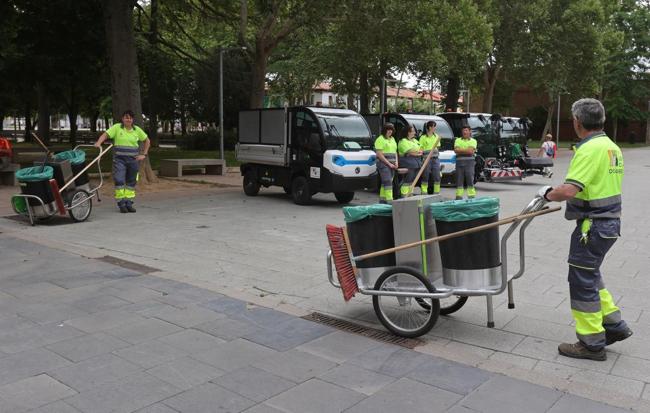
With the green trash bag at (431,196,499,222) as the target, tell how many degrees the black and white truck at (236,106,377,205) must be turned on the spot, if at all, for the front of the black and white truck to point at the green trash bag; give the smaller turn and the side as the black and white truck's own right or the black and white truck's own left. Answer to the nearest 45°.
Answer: approximately 45° to the black and white truck's own right

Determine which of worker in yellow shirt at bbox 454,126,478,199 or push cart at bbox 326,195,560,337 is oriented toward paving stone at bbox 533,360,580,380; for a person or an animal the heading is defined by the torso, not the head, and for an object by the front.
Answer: the worker in yellow shirt

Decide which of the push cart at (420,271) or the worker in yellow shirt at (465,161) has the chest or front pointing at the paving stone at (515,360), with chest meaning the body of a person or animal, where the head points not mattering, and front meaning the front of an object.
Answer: the worker in yellow shirt

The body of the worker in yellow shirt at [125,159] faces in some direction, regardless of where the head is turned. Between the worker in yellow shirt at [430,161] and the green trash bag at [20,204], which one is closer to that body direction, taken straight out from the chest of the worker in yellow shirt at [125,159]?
the green trash bag

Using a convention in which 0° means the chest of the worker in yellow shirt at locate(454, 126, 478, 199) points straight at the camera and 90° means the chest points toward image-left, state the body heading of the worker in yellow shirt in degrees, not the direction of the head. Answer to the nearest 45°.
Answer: approximately 0°

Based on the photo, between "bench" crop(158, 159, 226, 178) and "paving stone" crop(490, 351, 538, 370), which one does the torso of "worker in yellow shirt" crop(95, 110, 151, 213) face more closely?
the paving stone

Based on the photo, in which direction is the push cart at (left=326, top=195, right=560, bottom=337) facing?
to the viewer's left

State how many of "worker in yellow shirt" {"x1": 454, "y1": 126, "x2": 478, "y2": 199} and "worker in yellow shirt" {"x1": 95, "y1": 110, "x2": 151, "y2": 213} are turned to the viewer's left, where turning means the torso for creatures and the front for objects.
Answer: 0

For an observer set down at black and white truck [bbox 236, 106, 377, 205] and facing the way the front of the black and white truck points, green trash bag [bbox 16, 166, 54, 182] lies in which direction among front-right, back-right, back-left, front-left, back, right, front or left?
right

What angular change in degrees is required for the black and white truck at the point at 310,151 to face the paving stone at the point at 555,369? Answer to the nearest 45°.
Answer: approximately 45° to its right

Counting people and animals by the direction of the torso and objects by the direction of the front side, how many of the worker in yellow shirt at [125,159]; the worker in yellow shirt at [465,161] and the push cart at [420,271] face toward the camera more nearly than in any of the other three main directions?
2

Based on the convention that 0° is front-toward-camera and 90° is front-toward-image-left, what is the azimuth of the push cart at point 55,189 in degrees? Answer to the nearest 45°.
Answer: approximately 45°

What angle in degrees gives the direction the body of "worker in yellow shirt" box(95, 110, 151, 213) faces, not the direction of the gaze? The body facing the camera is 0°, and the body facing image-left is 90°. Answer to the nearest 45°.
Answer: approximately 0°

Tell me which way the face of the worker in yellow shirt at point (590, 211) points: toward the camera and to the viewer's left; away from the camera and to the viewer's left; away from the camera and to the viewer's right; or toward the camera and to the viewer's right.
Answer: away from the camera and to the viewer's left

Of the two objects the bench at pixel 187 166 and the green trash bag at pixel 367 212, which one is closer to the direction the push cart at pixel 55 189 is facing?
the green trash bag
